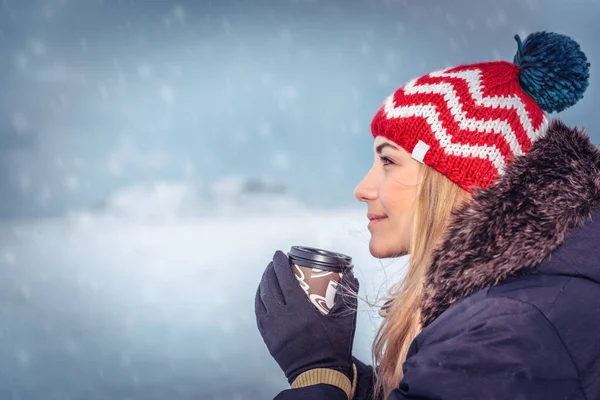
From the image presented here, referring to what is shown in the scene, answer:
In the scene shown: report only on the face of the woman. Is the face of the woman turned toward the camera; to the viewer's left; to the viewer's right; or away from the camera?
to the viewer's left

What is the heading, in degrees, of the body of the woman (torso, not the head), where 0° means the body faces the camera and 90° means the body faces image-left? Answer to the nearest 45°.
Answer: approximately 90°
